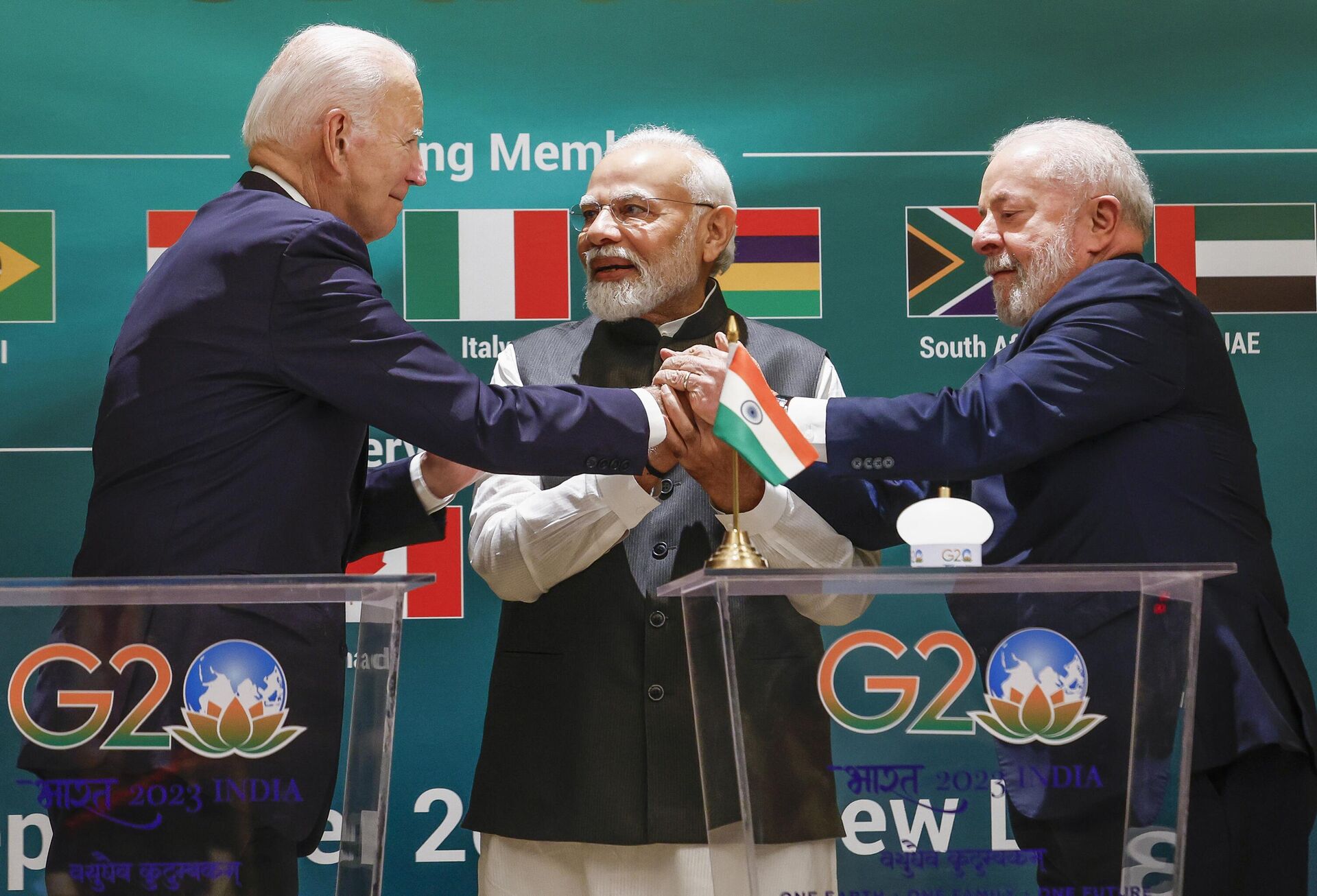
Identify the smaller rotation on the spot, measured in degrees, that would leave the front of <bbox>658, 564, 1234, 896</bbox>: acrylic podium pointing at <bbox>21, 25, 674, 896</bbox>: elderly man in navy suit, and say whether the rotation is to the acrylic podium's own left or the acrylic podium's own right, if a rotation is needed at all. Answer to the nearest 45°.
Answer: approximately 90° to the acrylic podium's own right

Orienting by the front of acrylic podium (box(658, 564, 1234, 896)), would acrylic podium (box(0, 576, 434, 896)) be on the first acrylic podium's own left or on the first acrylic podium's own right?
on the first acrylic podium's own right

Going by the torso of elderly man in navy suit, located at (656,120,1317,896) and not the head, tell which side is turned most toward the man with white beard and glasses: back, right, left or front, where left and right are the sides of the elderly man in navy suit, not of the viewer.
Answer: front

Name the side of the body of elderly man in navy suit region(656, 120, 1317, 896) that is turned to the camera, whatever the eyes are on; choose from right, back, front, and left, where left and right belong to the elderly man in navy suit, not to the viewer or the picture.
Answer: left

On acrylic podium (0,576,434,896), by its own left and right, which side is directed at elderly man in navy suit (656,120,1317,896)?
left

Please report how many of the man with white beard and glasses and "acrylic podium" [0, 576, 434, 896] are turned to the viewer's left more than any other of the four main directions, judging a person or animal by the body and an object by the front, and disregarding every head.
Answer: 0

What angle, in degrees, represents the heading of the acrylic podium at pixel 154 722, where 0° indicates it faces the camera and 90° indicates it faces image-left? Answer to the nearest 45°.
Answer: approximately 0°

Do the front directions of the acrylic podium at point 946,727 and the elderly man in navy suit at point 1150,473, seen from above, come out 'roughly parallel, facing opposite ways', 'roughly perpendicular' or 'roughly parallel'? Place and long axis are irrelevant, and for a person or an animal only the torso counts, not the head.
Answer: roughly perpendicular
